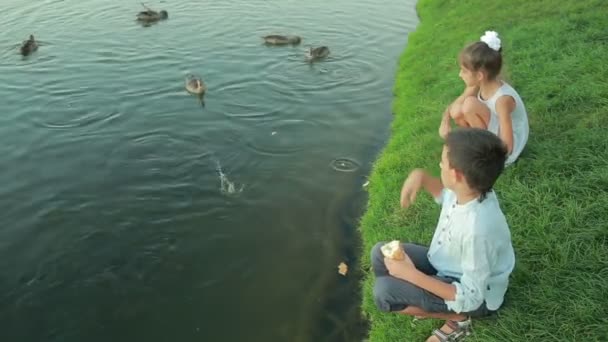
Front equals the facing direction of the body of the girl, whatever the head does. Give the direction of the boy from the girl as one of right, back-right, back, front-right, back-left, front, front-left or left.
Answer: left

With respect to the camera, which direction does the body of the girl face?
to the viewer's left

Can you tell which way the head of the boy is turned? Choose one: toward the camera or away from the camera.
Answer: away from the camera

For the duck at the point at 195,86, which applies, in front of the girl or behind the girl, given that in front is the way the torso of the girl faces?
in front

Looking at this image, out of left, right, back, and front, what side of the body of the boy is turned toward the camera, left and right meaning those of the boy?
left

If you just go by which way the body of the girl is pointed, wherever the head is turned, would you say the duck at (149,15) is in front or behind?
in front
